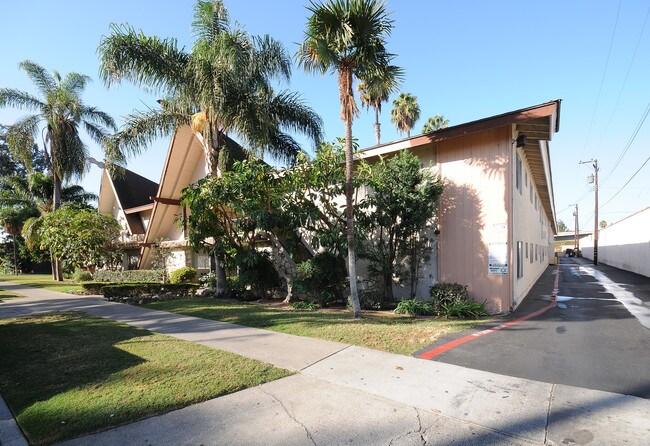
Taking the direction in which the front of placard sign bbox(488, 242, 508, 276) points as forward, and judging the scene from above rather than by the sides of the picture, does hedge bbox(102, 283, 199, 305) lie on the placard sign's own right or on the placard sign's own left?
on the placard sign's own right

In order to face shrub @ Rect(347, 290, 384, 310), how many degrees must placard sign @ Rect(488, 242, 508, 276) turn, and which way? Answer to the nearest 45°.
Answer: approximately 90° to its right

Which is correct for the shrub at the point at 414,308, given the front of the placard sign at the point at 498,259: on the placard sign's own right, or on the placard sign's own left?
on the placard sign's own right

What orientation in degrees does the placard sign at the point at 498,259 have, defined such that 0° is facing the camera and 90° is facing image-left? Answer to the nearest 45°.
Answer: approximately 0°

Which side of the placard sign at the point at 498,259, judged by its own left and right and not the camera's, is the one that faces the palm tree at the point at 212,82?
right
